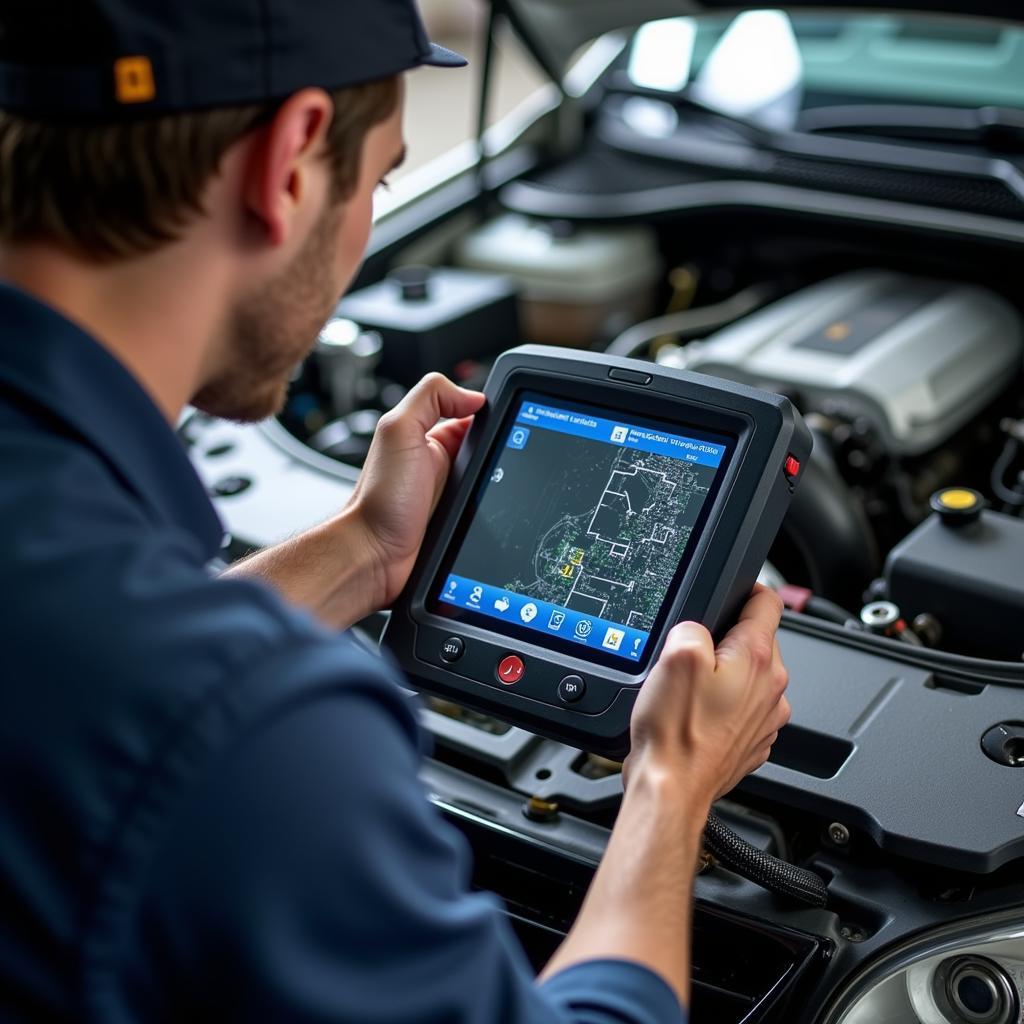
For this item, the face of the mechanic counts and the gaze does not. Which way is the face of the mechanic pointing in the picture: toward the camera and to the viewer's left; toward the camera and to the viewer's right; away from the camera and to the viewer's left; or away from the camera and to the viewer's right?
away from the camera and to the viewer's right

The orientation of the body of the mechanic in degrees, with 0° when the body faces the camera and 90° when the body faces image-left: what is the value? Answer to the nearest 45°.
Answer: approximately 225°
